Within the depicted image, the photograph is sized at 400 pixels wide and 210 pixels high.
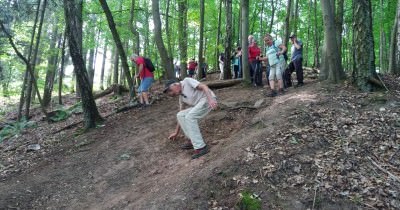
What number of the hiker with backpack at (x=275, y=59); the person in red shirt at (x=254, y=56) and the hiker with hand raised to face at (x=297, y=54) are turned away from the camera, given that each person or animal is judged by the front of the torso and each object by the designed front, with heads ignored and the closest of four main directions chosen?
0

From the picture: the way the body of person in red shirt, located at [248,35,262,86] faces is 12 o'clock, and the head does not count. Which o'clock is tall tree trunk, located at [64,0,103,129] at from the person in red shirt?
The tall tree trunk is roughly at 2 o'clock from the person in red shirt.

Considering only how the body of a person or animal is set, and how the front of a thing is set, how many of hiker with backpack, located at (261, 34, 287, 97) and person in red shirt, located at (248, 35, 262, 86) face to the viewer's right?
0

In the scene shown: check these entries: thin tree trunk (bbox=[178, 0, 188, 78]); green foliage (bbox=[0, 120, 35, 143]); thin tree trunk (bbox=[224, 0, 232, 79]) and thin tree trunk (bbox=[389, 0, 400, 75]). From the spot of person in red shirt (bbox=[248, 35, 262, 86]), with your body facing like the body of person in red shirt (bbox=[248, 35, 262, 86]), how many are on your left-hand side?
1

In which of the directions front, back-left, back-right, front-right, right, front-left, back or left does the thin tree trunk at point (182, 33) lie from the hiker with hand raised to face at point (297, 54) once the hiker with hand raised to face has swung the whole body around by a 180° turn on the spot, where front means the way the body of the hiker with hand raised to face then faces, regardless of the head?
left

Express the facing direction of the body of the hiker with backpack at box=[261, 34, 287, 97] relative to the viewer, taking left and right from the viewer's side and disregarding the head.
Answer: facing the viewer and to the left of the viewer

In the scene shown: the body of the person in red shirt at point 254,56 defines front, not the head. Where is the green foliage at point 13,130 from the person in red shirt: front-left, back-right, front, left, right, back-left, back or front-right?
right

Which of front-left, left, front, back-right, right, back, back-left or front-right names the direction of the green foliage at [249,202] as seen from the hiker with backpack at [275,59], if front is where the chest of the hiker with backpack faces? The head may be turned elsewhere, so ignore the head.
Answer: front-left

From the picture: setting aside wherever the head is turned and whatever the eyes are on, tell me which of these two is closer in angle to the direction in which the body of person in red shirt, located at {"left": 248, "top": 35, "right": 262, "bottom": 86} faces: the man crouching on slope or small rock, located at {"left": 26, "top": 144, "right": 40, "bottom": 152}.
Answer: the man crouching on slope

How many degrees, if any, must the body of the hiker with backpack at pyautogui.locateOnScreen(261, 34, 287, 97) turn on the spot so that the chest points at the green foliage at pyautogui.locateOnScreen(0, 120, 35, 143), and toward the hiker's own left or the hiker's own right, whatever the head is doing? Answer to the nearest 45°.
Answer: approximately 45° to the hiker's own right

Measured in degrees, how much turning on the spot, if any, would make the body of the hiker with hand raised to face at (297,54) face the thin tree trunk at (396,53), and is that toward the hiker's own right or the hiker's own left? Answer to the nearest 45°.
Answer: approximately 180°

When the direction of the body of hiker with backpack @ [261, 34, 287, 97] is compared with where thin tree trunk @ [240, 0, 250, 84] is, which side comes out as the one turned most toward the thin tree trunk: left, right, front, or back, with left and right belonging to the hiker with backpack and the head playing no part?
right

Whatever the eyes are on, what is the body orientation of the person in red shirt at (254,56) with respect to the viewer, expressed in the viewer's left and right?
facing the viewer

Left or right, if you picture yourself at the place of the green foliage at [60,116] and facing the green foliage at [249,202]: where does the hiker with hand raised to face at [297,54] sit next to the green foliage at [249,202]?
left

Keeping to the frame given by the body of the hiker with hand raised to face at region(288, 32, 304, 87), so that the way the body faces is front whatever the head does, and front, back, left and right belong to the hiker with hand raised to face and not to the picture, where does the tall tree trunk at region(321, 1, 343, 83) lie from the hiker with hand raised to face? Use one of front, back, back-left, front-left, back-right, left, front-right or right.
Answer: left

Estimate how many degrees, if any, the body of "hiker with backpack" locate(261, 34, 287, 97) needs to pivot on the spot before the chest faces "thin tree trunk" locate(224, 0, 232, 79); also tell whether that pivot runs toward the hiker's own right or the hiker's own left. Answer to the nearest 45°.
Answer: approximately 90° to the hiker's own right

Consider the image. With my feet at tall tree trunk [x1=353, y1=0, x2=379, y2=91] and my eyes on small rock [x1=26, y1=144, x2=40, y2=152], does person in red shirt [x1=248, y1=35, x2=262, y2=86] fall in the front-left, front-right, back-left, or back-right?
front-right
